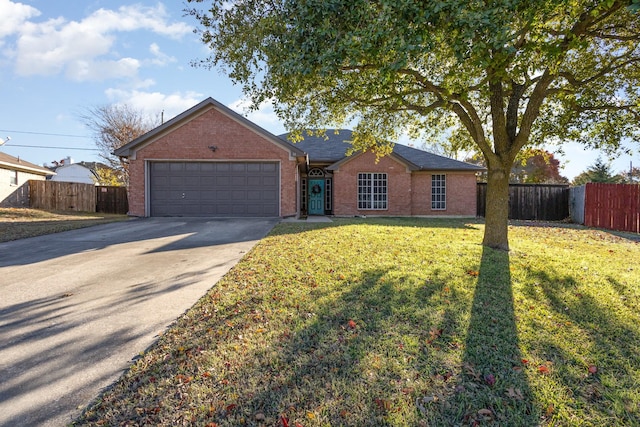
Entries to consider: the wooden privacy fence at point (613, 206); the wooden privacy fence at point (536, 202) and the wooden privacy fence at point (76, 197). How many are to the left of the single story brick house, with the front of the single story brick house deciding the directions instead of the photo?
2

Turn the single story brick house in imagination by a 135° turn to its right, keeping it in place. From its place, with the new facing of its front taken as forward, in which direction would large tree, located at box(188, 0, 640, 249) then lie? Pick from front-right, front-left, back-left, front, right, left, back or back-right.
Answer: back

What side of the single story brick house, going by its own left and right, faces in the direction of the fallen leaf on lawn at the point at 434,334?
front

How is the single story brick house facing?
toward the camera

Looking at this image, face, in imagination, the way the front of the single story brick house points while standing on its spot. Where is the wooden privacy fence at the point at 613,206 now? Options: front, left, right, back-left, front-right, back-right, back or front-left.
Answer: left

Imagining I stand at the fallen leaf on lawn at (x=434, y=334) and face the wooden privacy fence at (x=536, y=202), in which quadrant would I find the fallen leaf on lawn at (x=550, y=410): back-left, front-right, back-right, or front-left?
back-right

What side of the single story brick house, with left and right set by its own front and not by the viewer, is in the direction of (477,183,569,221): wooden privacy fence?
left

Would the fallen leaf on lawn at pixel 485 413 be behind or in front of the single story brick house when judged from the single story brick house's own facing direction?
in front

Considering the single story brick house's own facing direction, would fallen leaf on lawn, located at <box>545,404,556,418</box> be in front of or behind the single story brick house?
in front

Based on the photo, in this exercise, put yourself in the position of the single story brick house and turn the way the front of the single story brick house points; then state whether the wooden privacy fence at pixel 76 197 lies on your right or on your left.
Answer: on your right

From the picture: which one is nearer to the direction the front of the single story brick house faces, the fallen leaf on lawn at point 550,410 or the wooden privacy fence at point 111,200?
the fallen leaf on lawn
